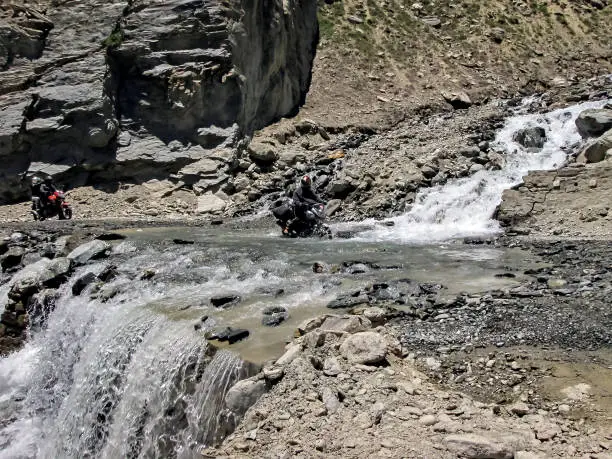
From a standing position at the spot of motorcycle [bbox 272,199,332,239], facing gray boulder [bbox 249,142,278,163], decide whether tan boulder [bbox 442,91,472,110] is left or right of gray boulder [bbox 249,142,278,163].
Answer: right

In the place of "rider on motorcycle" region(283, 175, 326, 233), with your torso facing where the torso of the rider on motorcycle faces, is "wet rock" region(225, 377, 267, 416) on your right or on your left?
on your right

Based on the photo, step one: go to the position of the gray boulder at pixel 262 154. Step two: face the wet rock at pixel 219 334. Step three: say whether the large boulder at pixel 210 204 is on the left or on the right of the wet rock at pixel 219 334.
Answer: right

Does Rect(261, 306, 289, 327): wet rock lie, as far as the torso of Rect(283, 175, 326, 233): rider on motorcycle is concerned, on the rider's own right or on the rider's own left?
on the rider's own right

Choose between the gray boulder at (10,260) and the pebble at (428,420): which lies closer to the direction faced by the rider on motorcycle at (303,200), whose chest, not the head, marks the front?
the pebble
